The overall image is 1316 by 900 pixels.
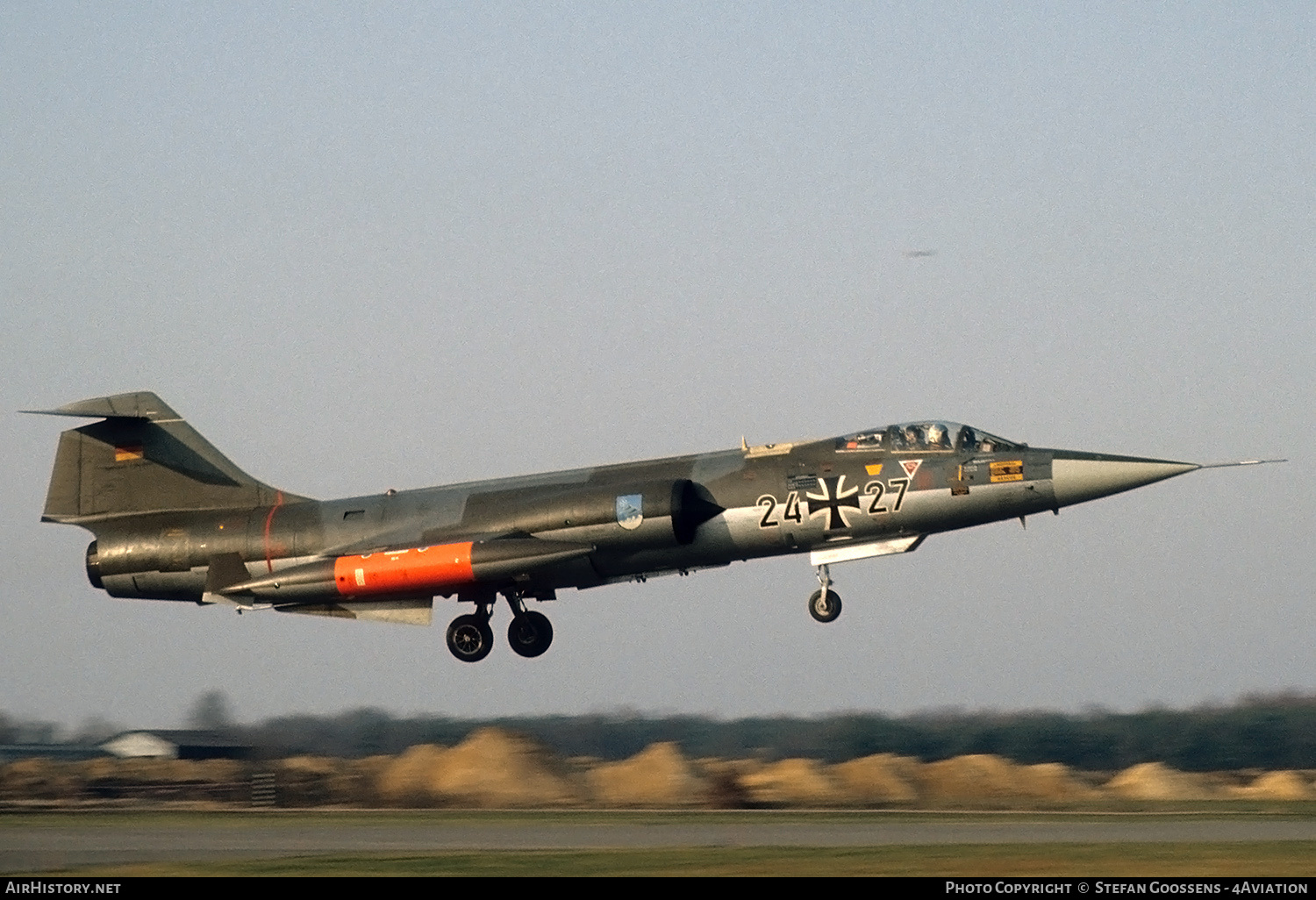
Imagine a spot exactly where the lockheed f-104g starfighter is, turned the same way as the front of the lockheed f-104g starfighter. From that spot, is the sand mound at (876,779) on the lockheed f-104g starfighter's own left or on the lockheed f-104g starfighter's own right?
on the lockheed f-104g starfighter's own left

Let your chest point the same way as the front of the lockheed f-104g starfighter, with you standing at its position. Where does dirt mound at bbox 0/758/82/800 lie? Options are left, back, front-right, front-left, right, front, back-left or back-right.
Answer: back-left

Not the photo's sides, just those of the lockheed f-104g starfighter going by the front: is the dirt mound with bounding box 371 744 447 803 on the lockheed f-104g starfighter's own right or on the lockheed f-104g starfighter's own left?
on the lockheed f-104g starfighter's own left

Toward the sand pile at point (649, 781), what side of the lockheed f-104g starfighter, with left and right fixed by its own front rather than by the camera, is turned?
left

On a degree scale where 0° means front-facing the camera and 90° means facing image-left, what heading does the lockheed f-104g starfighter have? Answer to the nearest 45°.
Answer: approximately 270°

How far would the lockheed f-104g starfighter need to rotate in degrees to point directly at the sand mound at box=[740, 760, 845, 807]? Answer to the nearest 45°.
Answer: approximately 45° to its left

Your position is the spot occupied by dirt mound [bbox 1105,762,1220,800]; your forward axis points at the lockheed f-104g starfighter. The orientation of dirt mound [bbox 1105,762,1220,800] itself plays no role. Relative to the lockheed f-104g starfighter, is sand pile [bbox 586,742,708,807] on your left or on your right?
right
